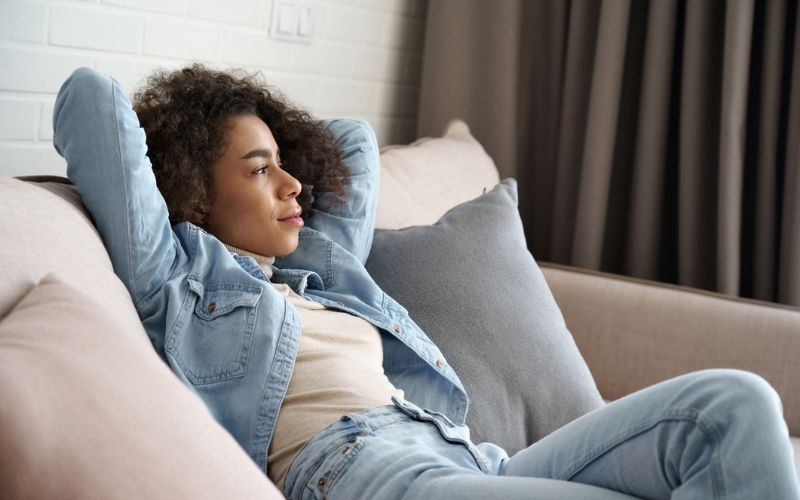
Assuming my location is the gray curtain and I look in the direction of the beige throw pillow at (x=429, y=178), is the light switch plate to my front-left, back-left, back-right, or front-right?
front-right

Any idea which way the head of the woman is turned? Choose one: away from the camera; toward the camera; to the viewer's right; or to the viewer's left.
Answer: to the viewer's right

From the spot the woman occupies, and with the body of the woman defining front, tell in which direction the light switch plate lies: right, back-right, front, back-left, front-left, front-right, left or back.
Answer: back-left

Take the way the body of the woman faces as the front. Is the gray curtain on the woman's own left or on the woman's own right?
on the woman's own left

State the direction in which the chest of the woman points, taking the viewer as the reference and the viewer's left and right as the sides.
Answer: facing the viewer and to the right of the viewer

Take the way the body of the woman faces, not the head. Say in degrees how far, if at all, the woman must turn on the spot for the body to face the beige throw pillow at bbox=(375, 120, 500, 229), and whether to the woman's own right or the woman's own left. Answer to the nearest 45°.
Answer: approximately 135° to the woman's own left
